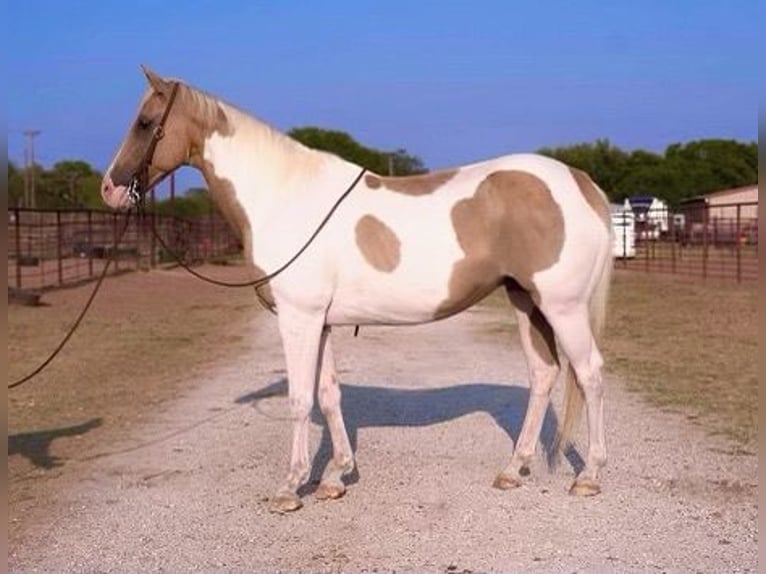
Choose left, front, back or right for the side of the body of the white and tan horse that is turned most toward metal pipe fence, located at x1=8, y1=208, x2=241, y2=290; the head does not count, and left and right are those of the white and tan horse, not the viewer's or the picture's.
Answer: right

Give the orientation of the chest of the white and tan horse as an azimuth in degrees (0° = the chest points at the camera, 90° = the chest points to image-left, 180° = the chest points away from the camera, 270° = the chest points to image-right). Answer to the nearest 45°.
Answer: approximately 90°

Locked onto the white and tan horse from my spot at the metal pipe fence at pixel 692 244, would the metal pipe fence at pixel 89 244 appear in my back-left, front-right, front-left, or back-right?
front-right

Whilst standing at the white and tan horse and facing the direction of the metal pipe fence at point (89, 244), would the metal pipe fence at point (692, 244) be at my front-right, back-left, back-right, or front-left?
front-right

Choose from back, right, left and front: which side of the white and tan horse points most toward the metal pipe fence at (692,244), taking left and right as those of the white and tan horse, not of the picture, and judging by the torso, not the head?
right
